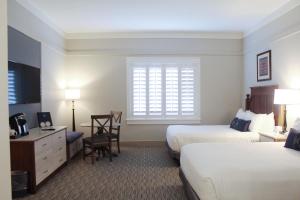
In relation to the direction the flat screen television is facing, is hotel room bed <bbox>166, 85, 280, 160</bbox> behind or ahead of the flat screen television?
ahead

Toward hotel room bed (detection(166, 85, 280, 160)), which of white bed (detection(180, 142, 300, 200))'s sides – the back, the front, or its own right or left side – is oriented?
right

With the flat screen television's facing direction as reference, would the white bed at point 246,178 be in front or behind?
in front

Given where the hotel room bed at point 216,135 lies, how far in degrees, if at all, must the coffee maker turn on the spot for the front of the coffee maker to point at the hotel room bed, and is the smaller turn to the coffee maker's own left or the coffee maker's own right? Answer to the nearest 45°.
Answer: approximately 45° to the coffee maker's own left

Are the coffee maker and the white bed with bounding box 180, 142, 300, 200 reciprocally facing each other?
yes

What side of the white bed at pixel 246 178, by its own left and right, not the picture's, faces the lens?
left

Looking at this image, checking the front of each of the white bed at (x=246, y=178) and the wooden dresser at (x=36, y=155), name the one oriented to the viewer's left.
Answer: the white bed

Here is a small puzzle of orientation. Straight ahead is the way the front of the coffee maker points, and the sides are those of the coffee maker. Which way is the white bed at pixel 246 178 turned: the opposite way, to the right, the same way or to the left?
the opposite way

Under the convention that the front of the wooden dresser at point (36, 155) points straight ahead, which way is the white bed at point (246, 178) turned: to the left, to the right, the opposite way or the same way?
the opposite way

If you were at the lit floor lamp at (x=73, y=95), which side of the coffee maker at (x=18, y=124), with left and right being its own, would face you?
left

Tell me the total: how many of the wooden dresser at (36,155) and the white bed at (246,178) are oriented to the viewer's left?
1

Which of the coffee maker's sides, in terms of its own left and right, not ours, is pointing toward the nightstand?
front

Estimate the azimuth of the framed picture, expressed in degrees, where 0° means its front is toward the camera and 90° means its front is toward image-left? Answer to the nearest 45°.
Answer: approximately 45°

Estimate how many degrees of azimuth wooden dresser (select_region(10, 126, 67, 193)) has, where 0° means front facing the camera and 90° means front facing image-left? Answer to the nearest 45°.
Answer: approximately 315°

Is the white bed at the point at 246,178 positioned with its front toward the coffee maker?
yes

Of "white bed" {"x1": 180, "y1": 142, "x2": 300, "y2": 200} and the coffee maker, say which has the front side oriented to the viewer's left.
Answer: the white bed
